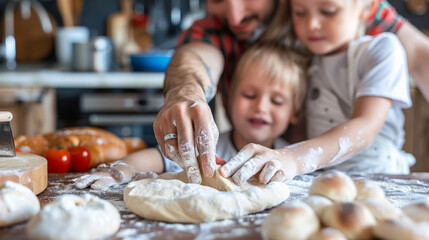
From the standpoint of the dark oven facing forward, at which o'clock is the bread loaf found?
The bread loaf is roughly at 12 o'clock from the dark oven.

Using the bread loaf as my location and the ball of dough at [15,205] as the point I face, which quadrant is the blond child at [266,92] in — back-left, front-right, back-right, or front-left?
back-left

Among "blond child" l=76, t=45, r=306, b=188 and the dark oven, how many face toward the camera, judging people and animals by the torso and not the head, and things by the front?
2

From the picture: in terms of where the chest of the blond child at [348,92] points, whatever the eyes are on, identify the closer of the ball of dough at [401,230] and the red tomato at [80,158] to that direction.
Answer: the red tomato

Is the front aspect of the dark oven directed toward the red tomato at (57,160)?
yes

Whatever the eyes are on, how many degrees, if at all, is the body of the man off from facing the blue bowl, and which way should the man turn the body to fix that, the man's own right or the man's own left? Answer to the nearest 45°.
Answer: approximately 135° to the man's own right

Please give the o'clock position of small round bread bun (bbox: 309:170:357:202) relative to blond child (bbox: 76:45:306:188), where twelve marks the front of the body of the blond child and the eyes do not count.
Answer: The small round bread bun is roughly at 12 o'clock from the blond child.
